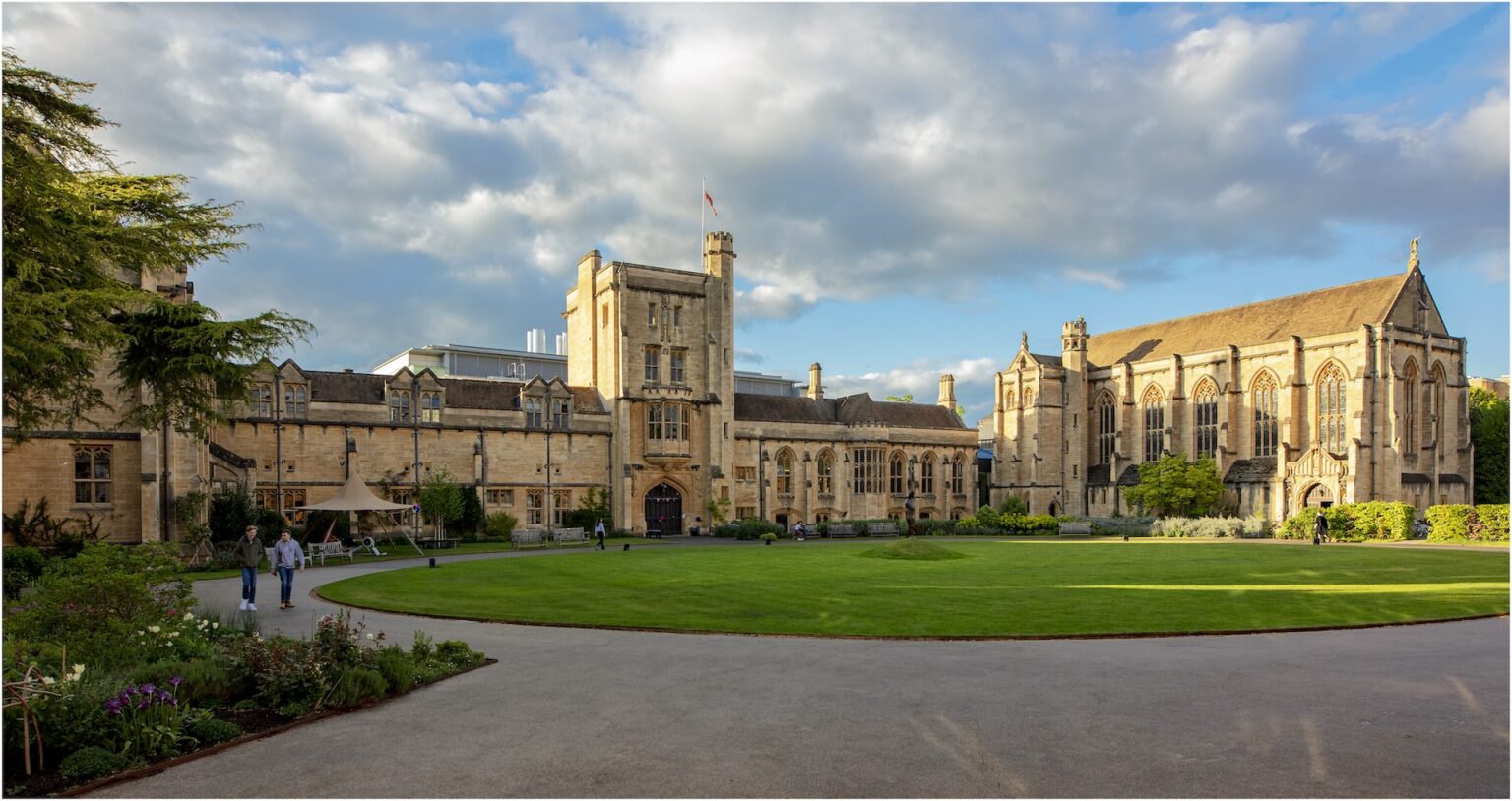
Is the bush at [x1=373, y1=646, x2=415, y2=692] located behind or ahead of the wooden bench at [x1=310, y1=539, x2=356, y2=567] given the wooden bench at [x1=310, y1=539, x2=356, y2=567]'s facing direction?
ahead

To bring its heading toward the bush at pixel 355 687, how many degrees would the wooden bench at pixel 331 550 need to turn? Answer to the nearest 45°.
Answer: approximately 45° to its right

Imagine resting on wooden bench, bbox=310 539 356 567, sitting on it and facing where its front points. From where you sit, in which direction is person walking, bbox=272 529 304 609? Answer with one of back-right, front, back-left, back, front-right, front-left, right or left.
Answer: front-right

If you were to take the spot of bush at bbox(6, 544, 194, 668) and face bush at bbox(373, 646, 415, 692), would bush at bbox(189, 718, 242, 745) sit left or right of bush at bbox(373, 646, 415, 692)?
right

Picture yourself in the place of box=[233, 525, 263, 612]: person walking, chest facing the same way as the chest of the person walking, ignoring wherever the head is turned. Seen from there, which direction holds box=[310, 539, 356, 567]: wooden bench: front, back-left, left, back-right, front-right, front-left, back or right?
back

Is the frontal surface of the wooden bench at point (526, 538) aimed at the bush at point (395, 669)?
yes

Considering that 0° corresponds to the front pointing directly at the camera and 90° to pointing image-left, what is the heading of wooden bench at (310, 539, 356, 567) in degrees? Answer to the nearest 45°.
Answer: approximately 315°

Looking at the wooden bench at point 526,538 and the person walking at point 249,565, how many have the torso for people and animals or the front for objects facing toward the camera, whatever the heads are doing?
2

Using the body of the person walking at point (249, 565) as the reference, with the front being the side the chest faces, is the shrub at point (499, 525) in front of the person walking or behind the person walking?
behind

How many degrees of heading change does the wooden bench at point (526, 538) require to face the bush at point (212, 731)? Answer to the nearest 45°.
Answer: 0° — it already faces it
